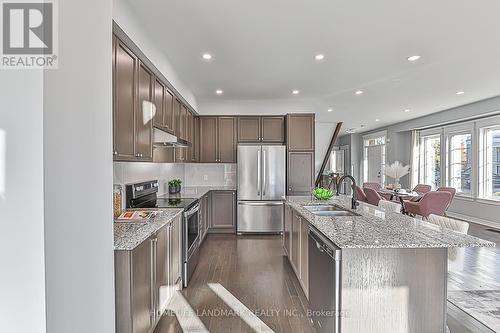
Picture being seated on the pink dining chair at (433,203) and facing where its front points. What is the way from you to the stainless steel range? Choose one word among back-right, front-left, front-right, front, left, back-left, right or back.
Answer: left

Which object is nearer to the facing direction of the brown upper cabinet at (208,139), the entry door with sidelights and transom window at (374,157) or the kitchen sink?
the kitchen sink

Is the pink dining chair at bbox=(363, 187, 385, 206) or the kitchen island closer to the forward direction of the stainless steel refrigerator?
the kitchen island

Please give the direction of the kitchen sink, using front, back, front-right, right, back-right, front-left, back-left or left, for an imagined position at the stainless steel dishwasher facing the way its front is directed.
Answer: right

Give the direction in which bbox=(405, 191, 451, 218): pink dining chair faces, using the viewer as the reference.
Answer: facing away from the viewer and to the left of the viewer

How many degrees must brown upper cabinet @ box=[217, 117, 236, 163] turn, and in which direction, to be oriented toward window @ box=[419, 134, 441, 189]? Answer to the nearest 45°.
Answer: approximately 90° to its left

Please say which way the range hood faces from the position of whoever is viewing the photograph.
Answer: facing to the right of the viewer

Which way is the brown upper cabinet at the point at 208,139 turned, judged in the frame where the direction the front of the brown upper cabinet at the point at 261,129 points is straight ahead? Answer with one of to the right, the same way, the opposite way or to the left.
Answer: the same way

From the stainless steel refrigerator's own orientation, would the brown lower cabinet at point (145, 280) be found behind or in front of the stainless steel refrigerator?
in front

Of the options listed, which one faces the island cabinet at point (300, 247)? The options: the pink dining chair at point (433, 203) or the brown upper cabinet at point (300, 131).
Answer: the brown upper cabinet

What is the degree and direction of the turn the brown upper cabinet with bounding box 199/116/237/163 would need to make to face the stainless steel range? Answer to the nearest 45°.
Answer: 0° — it already faces it

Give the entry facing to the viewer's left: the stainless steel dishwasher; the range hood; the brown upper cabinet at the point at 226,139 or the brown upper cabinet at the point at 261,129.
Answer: the stainless steel dishwasher

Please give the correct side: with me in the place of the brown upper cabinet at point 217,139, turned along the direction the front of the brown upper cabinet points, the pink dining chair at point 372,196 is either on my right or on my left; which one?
on my left

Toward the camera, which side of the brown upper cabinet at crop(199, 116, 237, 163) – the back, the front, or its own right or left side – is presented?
front

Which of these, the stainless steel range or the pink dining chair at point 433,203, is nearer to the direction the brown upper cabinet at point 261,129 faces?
the stainless steel range

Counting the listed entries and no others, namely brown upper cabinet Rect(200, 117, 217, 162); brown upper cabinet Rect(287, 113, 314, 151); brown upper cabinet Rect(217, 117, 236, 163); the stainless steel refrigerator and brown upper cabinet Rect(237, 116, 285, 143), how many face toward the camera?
5

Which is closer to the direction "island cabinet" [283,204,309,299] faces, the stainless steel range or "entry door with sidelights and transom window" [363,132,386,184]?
the stainless steel range

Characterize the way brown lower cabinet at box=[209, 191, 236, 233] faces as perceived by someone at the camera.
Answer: facing the viewer
